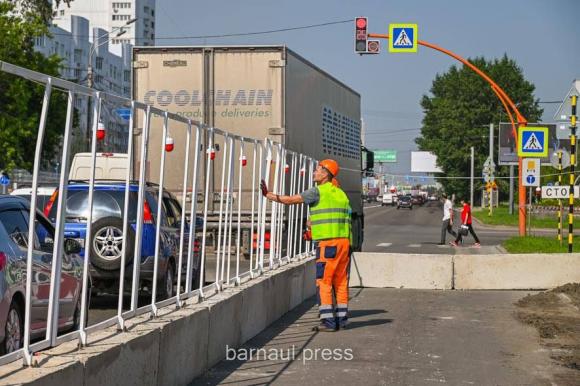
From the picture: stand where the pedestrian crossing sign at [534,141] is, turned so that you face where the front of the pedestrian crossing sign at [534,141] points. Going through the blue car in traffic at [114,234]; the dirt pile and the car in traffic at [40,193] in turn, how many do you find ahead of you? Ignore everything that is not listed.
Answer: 3

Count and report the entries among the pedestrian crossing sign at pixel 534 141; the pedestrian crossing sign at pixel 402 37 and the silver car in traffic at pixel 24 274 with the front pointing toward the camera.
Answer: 2

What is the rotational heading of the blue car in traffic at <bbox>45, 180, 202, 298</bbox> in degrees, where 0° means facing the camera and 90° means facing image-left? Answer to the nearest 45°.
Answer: approximately 225°

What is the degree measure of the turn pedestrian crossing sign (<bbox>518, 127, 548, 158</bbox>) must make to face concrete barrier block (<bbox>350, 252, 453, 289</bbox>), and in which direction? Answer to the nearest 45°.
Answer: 0° — it already faces it

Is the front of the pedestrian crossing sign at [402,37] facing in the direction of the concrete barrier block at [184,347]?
yes

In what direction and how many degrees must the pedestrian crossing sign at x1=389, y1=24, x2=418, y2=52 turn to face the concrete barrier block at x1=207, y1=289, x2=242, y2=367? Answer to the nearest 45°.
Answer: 0° — it already faces it

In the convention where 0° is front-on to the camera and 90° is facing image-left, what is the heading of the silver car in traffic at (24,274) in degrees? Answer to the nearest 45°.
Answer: approximately 225°
